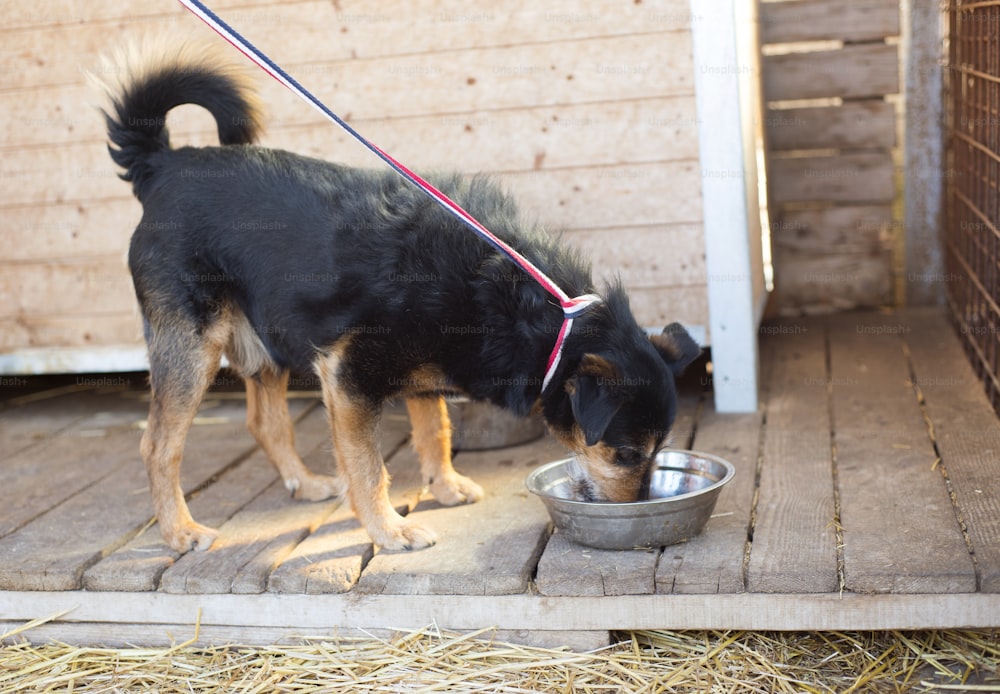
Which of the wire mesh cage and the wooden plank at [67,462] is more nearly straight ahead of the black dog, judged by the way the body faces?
the wire mesh cage

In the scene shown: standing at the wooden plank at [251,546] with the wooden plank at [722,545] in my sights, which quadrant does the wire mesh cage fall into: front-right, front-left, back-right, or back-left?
front-left

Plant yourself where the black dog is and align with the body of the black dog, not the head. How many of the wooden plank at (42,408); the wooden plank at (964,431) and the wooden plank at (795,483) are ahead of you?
2

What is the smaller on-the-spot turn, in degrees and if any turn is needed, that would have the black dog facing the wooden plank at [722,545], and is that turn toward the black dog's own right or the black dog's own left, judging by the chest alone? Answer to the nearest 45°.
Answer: approximately 45° to the black dog's own right

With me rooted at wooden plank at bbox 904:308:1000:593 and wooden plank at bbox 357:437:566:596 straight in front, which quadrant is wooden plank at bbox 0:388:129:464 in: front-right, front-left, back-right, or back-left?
front-right

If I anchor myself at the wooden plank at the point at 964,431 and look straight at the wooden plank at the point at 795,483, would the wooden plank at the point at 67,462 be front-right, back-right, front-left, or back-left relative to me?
front-right

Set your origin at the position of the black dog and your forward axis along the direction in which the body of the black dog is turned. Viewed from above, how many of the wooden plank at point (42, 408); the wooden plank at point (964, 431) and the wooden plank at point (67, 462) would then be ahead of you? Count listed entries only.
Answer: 1

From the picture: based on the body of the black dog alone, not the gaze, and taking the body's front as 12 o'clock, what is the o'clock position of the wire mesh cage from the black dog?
The wire mesh cage is roughly at 11 o'clock from the black dog.

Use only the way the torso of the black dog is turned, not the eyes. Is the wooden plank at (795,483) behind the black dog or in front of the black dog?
in front

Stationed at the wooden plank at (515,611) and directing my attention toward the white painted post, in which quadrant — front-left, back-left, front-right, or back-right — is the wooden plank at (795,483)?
front-right

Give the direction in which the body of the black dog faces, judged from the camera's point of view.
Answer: to the viewer's right
